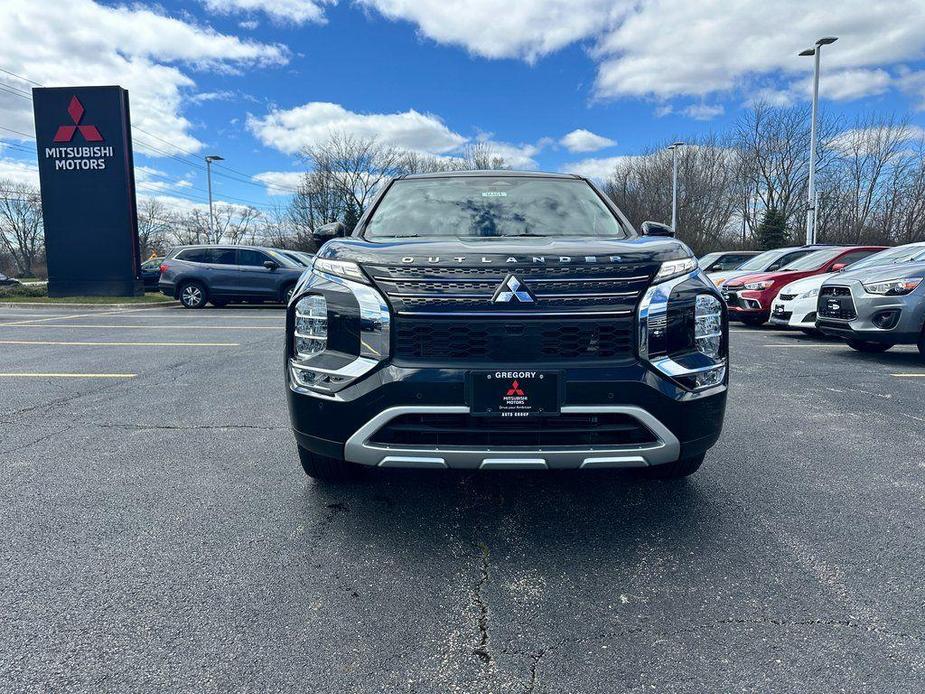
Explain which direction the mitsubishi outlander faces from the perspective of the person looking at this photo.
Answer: facing the viewer

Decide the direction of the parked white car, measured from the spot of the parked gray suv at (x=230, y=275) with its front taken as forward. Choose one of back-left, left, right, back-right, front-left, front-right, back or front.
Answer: front-right

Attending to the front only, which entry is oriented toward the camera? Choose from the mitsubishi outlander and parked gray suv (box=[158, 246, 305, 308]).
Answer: the mitsubishi outlander

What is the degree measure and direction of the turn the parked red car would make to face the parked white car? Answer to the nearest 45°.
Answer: approximately 45° to its left

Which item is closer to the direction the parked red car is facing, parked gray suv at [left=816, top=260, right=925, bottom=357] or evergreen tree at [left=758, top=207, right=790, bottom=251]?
the parked gray suv

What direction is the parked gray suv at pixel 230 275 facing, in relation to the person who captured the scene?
facing to the right of the viewer

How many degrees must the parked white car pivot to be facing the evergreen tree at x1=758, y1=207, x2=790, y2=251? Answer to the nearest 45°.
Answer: approximately 135° to its right

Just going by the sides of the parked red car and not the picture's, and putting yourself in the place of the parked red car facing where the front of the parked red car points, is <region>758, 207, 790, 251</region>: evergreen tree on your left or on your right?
on your right

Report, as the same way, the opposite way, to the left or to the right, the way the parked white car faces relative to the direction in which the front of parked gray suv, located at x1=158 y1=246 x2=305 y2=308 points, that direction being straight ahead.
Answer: the opposite way

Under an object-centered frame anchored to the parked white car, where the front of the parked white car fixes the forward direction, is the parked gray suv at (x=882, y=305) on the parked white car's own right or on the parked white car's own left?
on the parked white car's own left

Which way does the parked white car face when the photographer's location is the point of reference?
facing the viewer and to the left of the viewer

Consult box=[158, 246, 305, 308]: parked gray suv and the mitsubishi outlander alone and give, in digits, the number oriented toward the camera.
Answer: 1

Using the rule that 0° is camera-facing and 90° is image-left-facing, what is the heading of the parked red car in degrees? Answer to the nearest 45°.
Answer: approximately 45°

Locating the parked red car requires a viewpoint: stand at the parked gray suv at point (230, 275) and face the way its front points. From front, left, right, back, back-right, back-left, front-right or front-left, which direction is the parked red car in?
front-right

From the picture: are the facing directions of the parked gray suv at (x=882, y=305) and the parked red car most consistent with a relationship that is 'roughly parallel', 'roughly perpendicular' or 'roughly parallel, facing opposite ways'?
roughly parallel
